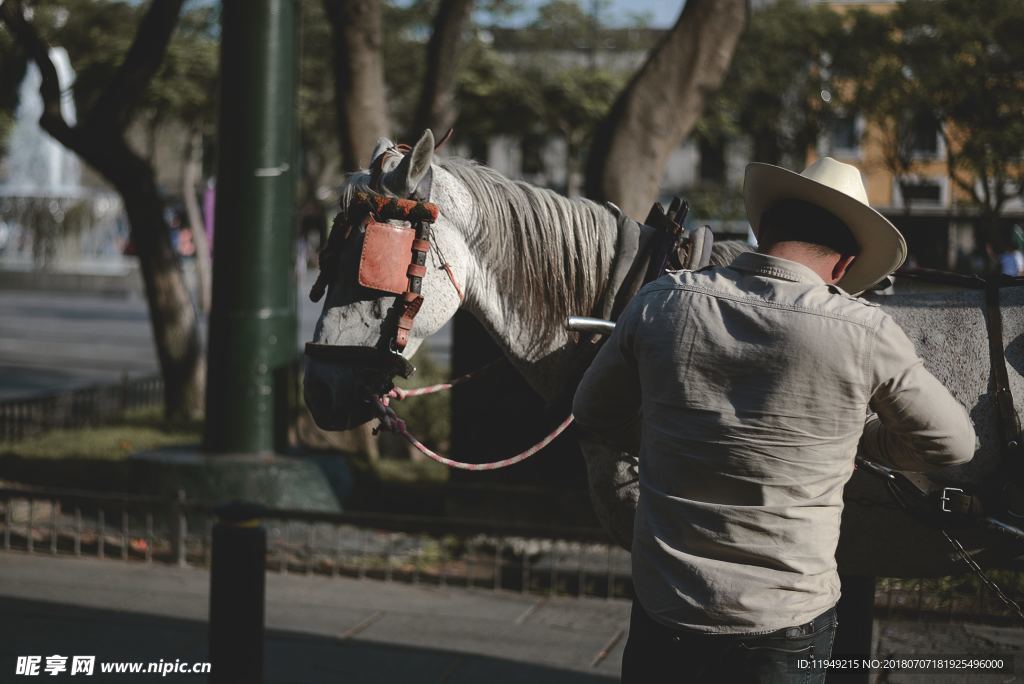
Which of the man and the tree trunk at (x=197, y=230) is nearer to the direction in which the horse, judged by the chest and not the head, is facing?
the tree trunk

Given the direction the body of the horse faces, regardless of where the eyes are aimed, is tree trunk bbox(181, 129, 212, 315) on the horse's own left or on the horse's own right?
on the horse's own right

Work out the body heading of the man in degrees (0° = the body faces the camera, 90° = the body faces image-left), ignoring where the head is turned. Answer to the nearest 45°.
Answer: approximately 180°

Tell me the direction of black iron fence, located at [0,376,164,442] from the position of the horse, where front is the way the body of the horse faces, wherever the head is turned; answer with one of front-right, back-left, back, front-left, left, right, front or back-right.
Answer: front-right

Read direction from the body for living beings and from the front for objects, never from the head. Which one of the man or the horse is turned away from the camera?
the man

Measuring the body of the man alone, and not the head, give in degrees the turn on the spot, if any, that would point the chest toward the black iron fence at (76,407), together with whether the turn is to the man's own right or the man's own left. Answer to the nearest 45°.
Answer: approximately 45° to the man's own left

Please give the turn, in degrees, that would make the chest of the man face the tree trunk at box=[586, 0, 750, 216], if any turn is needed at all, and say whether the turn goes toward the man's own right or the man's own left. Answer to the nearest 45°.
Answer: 0° — they already face it

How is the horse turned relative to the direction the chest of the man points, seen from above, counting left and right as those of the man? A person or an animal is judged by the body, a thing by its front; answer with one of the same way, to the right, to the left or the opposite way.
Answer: to the left

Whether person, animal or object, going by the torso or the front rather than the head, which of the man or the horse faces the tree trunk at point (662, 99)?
the man

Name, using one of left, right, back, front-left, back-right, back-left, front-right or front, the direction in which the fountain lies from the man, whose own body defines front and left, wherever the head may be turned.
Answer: front-left

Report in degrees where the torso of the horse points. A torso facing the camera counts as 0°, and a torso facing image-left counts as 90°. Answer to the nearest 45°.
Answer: approximately 90°

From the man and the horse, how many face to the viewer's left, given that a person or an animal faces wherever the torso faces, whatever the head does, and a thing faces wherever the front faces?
1

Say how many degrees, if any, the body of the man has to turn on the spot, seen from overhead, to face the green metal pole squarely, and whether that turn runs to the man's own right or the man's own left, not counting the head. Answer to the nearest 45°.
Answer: approximately 45° to the man's own left
